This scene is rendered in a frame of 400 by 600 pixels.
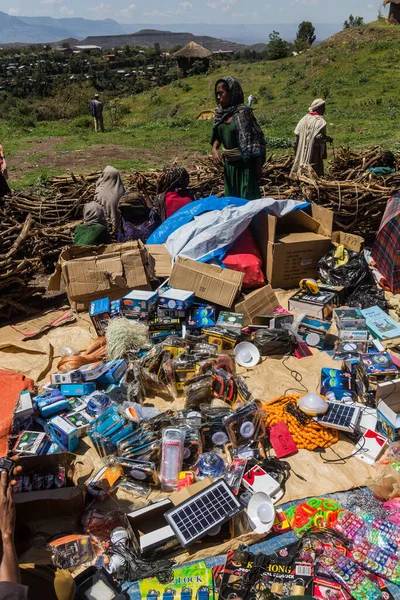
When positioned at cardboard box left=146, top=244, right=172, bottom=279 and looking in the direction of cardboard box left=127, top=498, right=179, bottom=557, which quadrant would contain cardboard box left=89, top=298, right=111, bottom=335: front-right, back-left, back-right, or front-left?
front-right

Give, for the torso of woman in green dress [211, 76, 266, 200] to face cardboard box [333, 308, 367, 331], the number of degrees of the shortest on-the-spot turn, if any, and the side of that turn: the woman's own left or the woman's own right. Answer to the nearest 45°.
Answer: approximately 90° to the woman's own left

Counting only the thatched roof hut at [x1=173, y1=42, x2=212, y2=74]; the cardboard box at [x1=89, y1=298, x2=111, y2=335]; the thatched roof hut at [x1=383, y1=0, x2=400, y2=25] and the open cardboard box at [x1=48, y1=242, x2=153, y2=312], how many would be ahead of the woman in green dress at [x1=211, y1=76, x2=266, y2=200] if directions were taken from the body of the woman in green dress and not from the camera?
2

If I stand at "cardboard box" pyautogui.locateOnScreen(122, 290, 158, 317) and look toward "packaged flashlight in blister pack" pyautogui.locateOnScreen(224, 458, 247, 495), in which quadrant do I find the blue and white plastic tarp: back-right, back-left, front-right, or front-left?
back-left

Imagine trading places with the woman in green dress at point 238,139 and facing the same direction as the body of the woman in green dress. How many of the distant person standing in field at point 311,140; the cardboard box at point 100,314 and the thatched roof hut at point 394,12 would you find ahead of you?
1

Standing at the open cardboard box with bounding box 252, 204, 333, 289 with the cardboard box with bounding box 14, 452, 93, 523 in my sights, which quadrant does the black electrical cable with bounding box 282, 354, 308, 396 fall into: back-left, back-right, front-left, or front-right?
front-left

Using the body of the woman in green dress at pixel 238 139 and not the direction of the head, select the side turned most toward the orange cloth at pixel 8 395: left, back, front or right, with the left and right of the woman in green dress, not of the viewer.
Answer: front

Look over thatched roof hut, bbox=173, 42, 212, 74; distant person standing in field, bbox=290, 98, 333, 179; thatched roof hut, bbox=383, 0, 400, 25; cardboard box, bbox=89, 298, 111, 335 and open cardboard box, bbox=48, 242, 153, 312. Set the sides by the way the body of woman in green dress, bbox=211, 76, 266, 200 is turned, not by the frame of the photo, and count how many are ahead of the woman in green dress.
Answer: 2

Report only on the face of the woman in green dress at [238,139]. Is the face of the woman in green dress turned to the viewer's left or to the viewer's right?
to the viewer's left

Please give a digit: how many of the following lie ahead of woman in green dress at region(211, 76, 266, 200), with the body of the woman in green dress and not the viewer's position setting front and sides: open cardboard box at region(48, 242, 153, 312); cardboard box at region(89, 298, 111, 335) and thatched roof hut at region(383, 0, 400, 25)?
2

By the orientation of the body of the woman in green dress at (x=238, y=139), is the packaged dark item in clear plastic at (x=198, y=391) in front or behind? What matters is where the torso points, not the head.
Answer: in front

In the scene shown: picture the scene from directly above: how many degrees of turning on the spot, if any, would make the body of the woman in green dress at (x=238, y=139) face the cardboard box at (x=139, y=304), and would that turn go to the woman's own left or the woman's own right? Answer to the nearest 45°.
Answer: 0° — they already face it

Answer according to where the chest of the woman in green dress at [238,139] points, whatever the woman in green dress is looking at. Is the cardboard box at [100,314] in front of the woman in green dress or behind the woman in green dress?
in front

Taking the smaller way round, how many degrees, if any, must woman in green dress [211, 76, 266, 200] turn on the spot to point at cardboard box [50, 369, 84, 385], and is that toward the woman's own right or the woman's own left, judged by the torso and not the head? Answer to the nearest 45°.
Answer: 0° — they already face it

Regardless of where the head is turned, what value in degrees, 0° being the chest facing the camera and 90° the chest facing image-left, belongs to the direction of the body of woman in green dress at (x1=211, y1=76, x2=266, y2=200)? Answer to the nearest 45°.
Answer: approximately 45°
